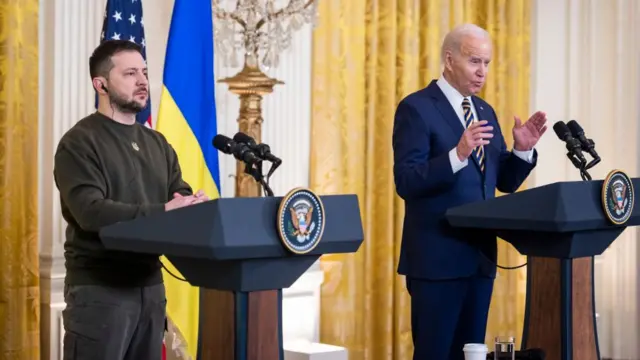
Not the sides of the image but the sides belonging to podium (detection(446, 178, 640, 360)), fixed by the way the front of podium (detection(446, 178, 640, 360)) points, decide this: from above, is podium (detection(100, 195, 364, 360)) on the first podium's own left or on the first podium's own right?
on the first podium's own right

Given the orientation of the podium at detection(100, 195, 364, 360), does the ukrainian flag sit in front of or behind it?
behind

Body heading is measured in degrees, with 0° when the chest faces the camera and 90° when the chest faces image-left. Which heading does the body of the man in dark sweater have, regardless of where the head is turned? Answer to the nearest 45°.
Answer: approximately 315°

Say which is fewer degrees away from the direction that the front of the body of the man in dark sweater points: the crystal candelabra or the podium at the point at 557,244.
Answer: the podium

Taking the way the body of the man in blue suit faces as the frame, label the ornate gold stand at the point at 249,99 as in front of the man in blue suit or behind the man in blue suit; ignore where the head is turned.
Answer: behind

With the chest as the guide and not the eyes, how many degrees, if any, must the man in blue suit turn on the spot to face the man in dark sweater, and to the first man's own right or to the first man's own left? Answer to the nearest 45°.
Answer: approximately 90° to the first man's own right
